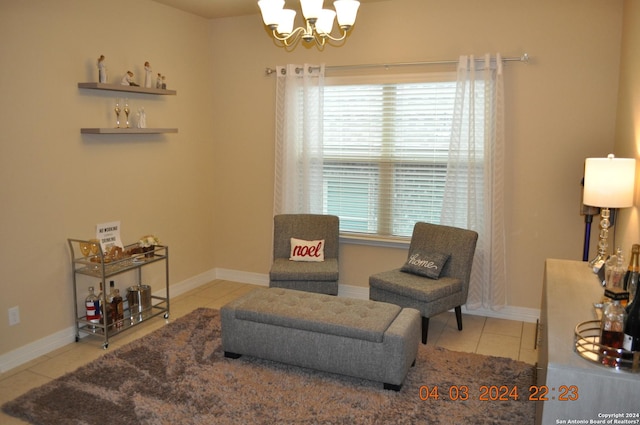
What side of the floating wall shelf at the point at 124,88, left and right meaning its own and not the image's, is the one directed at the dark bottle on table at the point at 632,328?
front

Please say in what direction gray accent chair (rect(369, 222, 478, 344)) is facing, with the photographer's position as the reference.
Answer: facing the viewer and to the left of the viewer

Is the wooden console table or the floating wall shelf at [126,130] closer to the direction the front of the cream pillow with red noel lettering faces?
the wooden console table

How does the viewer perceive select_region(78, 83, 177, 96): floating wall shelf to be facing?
facing the viewer and to the right of the viewer

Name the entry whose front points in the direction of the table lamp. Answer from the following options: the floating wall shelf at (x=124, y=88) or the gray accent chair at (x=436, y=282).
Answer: the floating wall shelf

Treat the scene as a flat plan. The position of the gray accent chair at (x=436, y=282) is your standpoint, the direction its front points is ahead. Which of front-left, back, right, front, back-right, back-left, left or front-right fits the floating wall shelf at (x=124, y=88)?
front-right

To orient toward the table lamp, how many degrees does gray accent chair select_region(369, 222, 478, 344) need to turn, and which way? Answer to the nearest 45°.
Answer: approximately 90° to its left

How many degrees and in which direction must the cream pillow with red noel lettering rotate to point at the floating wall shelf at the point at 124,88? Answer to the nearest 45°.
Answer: approximately 90° to its right

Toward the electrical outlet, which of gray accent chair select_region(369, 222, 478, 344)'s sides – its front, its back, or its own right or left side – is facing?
front

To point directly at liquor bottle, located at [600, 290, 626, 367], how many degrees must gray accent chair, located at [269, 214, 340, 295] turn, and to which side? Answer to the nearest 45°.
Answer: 0° — it already faces it

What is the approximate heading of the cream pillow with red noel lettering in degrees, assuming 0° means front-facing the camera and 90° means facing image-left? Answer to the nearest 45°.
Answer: approximately 0°

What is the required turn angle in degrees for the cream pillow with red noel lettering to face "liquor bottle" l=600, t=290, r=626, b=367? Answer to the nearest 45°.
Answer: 0° — it already faces it

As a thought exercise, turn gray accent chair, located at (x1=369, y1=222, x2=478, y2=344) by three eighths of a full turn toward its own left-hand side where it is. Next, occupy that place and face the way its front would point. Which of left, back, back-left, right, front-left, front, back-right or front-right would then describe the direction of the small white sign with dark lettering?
back
